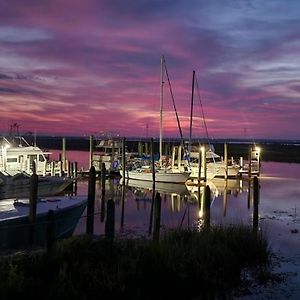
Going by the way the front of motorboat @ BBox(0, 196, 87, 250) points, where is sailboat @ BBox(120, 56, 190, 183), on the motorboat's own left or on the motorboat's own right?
on the motorboat's own left

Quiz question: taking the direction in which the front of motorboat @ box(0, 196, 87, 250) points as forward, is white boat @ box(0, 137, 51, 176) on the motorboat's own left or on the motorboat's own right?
on the motorboat's own left

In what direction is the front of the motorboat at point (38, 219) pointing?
to the viewer's right

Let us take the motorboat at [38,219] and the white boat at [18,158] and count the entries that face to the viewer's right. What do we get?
2

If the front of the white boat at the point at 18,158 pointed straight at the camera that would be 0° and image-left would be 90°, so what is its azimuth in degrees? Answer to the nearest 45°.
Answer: approximately 270°

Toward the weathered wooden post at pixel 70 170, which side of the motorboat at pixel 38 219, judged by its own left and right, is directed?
left

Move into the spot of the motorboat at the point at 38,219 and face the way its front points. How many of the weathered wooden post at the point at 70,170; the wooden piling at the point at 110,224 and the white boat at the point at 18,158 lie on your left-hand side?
2

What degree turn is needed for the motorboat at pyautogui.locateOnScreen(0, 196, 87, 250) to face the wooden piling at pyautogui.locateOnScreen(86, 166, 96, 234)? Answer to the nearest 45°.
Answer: approximately 45° to its left
